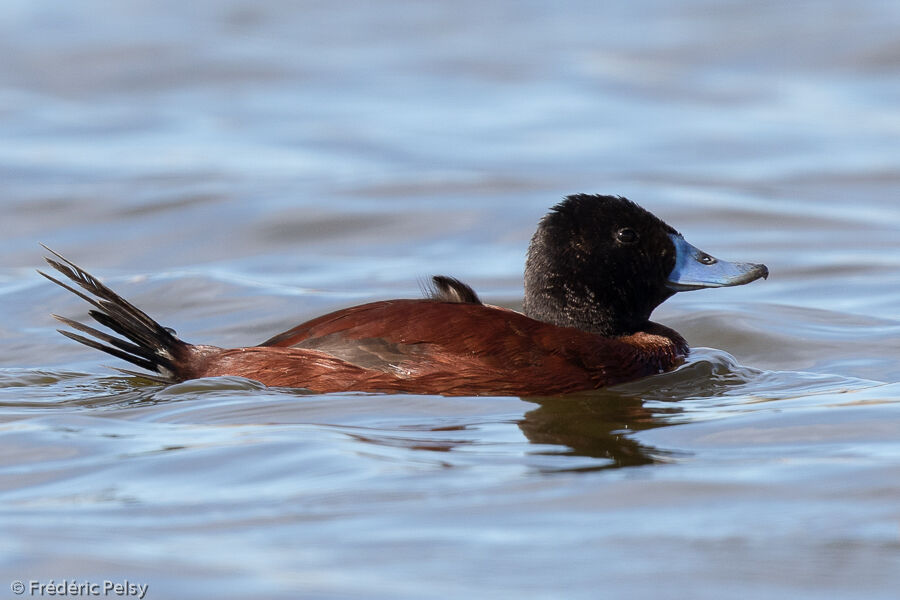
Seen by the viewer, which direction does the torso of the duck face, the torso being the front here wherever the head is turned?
to the viewer's right
